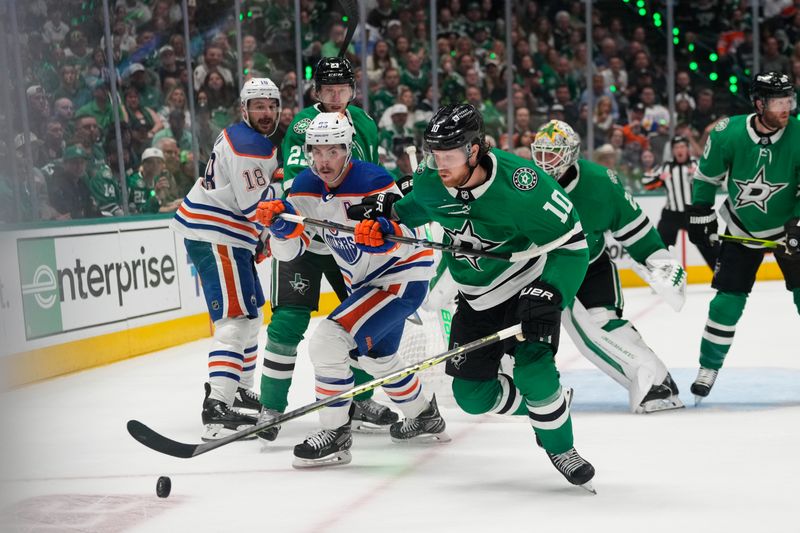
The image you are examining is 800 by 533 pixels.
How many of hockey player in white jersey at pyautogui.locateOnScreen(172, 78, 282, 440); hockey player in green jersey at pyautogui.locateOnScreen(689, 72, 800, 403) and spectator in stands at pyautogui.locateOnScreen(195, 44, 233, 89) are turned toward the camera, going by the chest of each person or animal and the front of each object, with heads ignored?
2

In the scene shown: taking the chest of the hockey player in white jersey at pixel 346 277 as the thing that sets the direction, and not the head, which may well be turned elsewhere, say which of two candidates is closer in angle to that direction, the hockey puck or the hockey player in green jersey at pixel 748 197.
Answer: the hockey puck

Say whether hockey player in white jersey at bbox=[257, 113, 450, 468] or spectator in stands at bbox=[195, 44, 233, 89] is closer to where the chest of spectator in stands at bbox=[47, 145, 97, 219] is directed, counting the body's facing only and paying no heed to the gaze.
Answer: the hockey player in white jersey

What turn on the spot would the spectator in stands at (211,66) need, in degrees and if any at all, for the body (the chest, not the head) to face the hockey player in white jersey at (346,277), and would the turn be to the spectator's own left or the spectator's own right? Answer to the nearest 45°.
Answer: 0° — they already face them

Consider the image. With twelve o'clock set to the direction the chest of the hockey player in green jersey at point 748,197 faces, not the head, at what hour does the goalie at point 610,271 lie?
The goalie is roughly at 2 o'clock from the hockey player in green jersey.

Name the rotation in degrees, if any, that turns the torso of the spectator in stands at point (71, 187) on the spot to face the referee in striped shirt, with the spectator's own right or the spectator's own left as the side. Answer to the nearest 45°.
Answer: approximately 45° to the spectator's own left

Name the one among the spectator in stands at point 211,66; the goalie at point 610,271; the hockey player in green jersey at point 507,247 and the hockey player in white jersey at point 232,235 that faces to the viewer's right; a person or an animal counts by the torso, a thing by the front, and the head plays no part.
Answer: the hockey player in white jersey

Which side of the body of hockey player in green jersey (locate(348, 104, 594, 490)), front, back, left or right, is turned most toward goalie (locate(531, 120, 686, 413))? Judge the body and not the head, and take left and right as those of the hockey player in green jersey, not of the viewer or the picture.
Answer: back

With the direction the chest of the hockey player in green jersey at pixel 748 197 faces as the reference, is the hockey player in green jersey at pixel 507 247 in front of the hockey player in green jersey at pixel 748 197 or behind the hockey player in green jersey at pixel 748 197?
in front

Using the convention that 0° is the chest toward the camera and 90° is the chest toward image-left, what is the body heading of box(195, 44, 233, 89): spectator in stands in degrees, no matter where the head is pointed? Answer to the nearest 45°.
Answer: approximately 0°

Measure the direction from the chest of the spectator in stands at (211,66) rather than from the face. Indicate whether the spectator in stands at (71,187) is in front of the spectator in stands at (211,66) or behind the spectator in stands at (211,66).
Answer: in front
